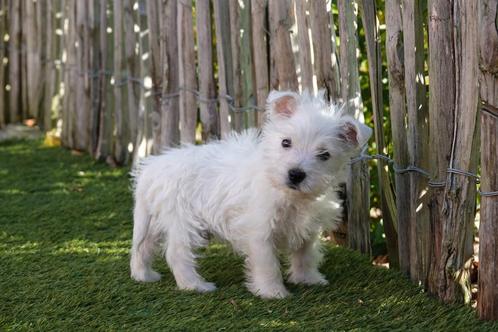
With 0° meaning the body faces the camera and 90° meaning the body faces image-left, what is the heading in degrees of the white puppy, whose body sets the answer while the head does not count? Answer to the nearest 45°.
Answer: approximately 315°
